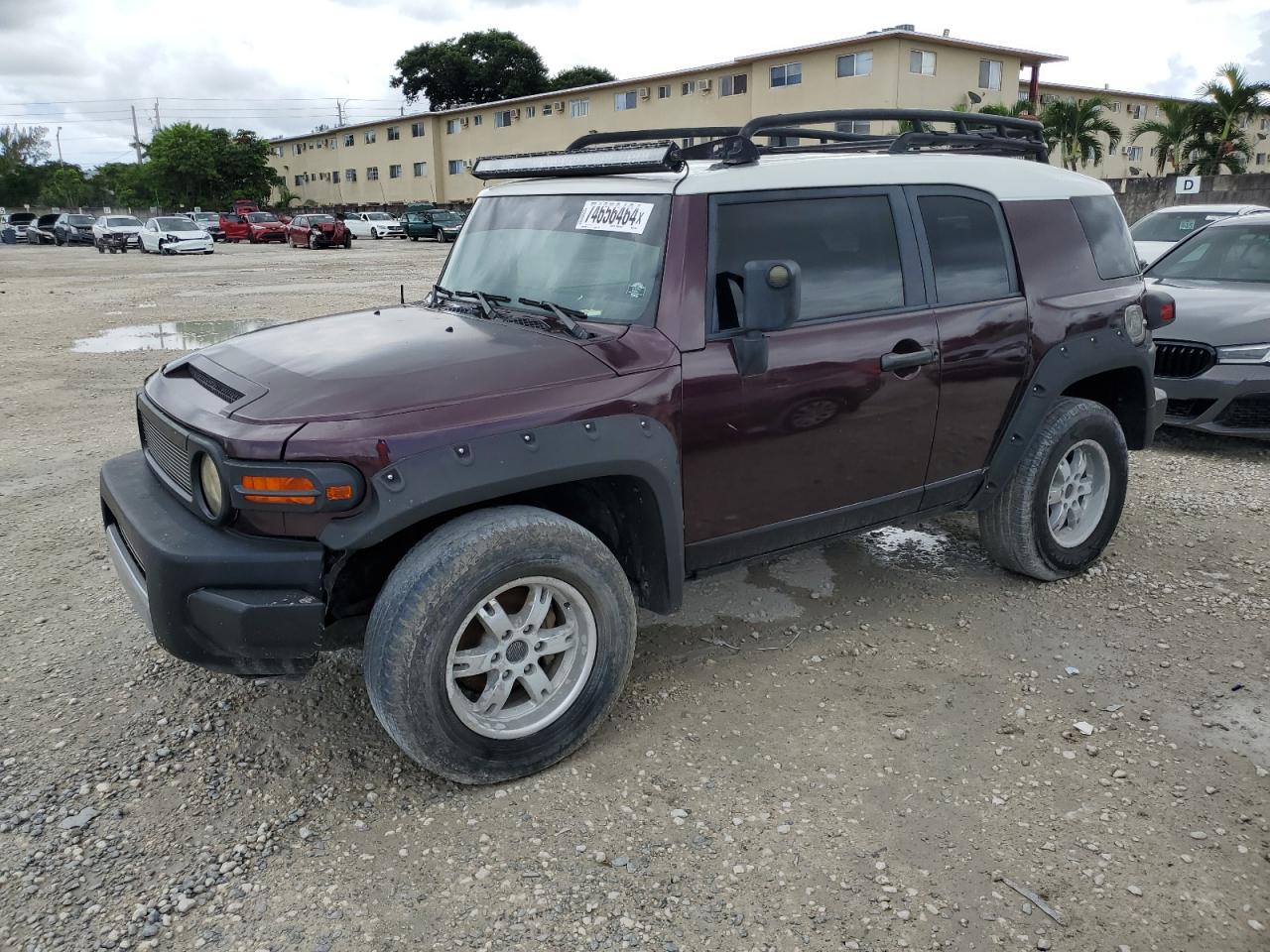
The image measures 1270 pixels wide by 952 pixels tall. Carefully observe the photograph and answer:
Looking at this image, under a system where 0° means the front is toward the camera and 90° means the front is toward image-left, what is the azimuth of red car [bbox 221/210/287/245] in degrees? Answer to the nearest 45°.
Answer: approximately 315°

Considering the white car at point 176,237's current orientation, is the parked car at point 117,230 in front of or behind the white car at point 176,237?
behind

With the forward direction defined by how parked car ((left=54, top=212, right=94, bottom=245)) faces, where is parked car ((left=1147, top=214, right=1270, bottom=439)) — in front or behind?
in front

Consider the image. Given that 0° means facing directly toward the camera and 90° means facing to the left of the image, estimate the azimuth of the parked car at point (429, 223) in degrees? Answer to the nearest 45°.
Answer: approximately 315°

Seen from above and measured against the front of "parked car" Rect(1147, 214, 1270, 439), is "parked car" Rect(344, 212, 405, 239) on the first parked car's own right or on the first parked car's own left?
on the first parked car's own right

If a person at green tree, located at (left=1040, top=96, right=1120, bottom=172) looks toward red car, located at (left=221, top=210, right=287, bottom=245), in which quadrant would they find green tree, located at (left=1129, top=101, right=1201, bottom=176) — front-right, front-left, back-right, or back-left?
back-left

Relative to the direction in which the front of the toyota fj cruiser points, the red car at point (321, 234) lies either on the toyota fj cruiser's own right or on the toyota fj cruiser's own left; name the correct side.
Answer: on the toyota fj cruiser's own right

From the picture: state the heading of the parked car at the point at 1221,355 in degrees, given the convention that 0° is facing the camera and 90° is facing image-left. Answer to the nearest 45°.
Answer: approximately 45°

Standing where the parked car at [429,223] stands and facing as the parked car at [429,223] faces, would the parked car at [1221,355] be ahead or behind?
ahead

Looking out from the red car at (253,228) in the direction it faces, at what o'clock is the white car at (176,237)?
The white car is roughly at 2 o'clock from the red car.
